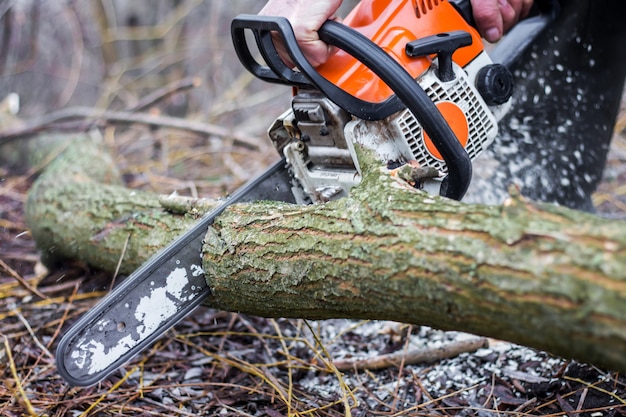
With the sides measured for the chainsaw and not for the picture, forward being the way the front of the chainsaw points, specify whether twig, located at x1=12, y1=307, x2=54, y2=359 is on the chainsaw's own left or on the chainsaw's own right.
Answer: on the chainsaw's own right

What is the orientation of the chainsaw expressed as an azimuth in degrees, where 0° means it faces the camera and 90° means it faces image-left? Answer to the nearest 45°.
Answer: approximately 45°

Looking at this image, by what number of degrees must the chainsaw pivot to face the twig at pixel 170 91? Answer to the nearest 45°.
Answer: approximately 135° to its right

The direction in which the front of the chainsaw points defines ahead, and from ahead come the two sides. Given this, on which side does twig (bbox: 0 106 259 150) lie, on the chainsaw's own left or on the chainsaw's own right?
on the chainsaw's own right
